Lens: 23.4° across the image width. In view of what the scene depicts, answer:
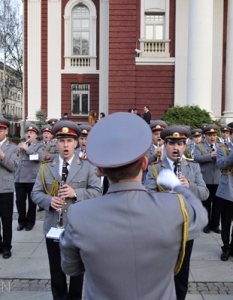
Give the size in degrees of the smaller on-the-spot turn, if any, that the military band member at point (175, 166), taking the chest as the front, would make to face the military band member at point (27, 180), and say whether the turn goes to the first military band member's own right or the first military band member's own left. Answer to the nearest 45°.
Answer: approximately 135° to the first military band member's own right

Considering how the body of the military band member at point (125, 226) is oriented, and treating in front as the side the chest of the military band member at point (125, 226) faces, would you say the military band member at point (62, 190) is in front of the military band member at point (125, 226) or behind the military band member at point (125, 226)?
in front

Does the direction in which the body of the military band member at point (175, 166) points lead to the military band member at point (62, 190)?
no

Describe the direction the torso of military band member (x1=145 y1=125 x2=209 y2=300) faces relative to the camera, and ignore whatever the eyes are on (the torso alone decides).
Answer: toward the camera

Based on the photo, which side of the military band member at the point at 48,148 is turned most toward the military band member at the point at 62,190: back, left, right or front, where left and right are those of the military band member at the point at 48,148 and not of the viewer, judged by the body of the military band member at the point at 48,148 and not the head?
front

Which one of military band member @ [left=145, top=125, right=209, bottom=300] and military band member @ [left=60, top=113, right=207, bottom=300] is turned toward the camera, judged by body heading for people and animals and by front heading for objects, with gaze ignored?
military band member @ [left=145, top=125, right=209, bottom=300]

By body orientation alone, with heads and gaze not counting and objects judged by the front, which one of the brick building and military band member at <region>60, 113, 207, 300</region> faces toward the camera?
the brick building

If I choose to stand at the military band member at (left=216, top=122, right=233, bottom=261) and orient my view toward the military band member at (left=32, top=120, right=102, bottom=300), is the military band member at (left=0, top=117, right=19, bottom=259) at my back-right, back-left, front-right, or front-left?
front-right

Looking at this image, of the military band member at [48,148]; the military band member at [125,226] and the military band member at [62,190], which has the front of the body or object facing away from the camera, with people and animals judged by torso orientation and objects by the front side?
the military band member at [125,226]

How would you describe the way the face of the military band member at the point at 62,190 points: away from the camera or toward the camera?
toward the camera

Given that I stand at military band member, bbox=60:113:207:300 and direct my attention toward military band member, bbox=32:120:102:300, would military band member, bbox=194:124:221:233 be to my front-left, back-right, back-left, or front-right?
front-right

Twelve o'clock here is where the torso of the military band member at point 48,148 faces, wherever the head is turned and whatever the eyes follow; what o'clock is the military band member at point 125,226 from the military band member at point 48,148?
the military band member at point 125,226 is roughly at 12 o'clock from the military band member at point 48,148.

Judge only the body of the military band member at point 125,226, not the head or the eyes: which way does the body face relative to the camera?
away from the camera

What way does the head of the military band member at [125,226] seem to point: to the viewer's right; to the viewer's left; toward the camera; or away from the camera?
away from the camera

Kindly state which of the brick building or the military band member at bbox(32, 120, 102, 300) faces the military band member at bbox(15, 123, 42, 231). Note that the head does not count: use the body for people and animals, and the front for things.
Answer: the brick building

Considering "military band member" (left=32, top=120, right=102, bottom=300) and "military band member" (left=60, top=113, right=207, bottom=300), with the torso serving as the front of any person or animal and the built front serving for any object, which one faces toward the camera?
"military band member" (left=32, top=120, right=102, bottom=300)

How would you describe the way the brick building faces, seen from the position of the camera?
facing the viewer

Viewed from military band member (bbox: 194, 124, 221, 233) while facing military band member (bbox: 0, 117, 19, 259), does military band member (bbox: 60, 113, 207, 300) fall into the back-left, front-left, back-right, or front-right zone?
front-left

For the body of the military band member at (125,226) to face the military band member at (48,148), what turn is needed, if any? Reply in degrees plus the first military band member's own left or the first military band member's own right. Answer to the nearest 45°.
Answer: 0° — they already face them

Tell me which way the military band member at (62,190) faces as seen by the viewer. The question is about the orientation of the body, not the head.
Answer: toward the camera

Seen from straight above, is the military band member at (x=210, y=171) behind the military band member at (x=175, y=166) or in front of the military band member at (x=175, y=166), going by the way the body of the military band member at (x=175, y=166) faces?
behind

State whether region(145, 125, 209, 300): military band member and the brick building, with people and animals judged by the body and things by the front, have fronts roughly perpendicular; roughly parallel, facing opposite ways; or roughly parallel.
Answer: roughly parallel
